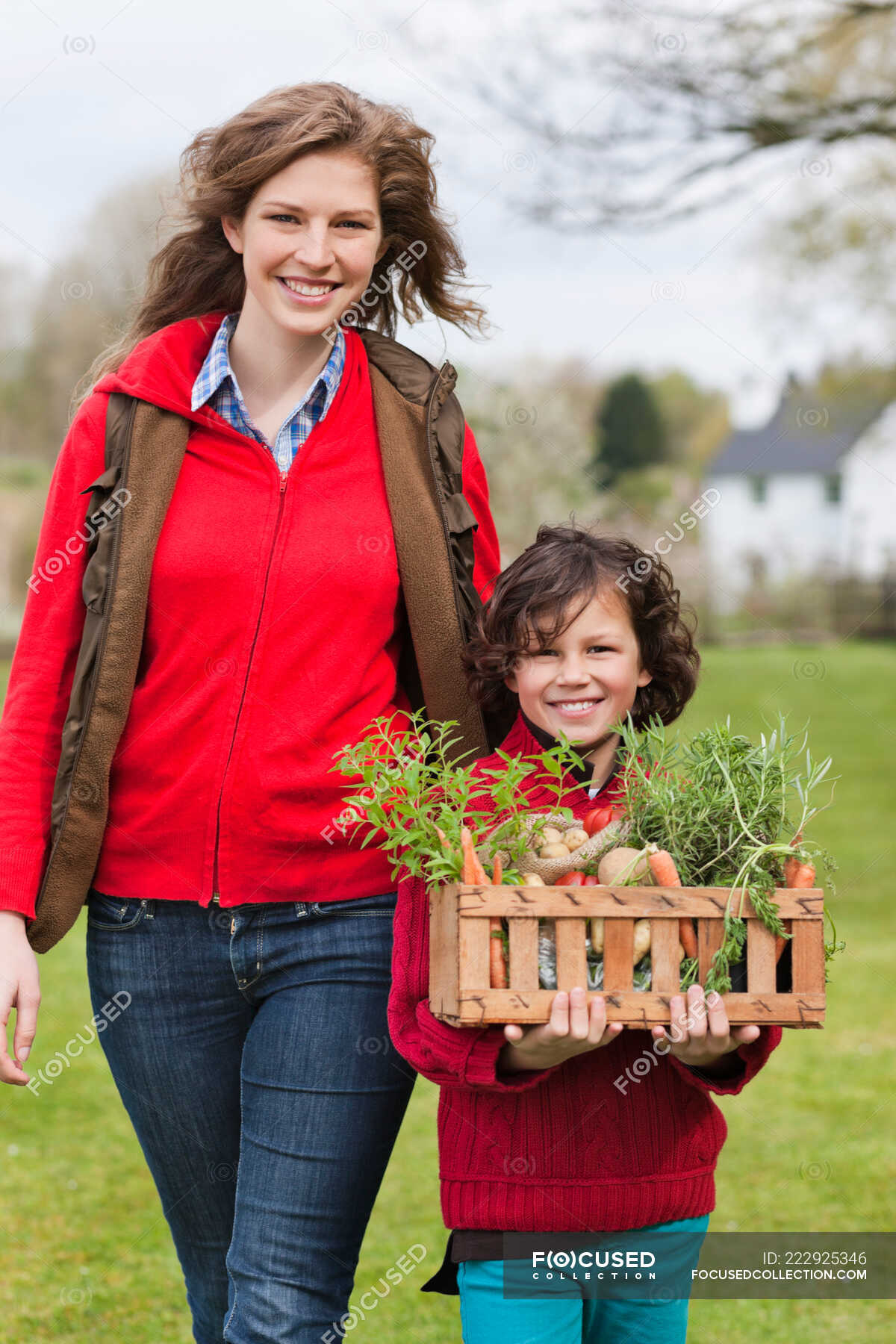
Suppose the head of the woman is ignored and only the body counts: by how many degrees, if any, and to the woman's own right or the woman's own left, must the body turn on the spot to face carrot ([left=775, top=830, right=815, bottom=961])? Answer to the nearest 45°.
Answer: approximately 45° to the woman's own left

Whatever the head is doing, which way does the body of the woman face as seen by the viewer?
toward the camera

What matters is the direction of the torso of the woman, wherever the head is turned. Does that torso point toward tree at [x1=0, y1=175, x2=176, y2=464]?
no

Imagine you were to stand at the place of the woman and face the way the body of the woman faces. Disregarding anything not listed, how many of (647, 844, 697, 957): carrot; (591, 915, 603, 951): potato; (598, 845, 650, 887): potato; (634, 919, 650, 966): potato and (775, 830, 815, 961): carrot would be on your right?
0

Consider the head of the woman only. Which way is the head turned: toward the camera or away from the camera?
toward the camera

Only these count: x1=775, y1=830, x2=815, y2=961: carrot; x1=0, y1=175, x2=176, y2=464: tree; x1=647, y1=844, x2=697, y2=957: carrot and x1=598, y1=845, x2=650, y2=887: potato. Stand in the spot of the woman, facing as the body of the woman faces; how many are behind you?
1

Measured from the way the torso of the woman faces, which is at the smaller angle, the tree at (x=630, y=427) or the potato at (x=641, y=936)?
the potato
